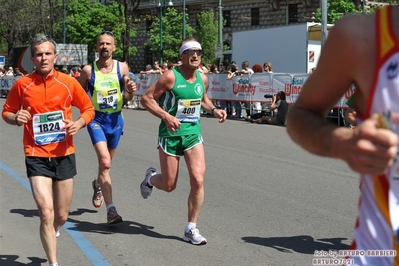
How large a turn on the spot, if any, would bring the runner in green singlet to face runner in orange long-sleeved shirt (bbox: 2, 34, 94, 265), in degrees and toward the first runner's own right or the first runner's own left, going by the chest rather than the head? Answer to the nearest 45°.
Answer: approximately 90° to the first runner's own right

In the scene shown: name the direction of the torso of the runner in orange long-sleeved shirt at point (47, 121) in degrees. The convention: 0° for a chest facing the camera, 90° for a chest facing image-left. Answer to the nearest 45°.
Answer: approximately 0°

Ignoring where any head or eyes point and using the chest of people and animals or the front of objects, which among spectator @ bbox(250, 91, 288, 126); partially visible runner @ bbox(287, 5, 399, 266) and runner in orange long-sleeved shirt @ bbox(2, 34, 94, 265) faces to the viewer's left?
the spectator

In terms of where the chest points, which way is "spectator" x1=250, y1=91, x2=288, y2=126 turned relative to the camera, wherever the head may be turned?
to the viewer's left

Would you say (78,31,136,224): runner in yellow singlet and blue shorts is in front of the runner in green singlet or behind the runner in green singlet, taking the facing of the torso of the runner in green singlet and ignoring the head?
behind
